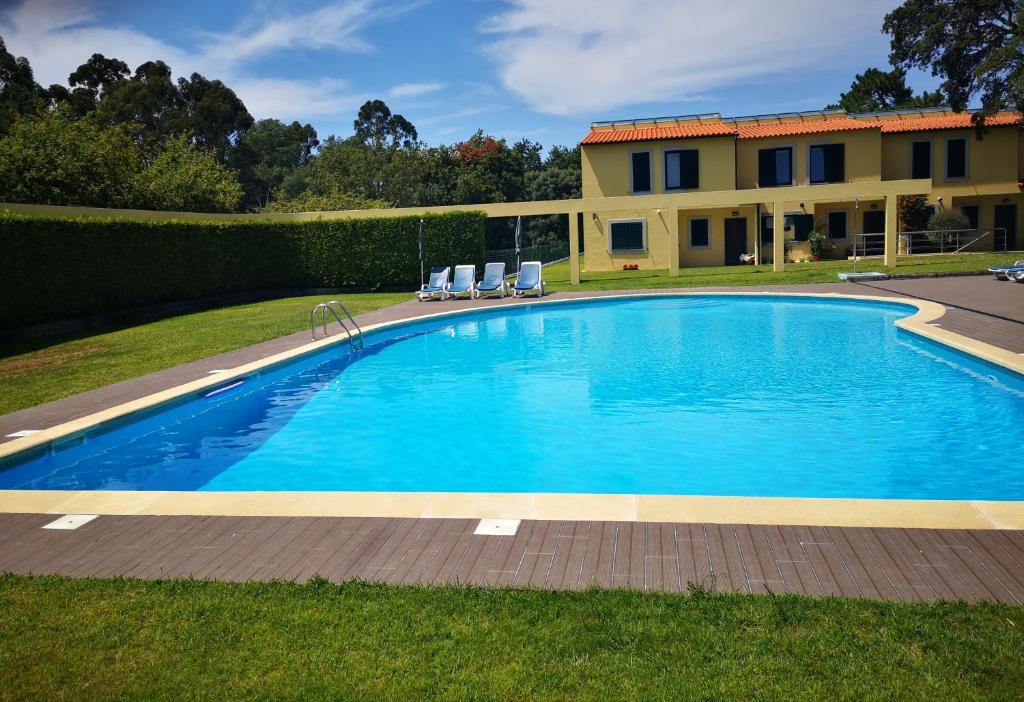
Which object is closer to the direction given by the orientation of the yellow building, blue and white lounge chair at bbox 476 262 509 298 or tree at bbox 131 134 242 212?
the blue and white lounge chair

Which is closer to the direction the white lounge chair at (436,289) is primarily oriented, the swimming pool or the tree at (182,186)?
the swimming pool

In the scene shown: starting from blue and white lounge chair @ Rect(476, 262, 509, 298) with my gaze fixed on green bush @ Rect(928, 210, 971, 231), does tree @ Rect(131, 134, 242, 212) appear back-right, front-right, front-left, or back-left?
back-left

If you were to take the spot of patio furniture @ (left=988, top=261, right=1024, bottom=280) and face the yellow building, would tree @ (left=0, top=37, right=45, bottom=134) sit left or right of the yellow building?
left

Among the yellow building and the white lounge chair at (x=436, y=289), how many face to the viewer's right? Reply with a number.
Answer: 0

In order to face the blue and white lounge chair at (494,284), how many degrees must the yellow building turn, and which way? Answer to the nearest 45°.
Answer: approximately 45° to its right

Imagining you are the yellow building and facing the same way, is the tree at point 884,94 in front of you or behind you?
behind

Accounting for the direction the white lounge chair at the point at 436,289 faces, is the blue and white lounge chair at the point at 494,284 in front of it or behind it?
behind

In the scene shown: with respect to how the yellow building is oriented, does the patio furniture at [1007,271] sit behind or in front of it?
in front

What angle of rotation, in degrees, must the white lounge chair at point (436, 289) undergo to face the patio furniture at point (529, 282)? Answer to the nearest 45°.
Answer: approximately 135° to its left

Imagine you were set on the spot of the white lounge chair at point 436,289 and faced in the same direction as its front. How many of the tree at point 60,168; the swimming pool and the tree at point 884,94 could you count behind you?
1

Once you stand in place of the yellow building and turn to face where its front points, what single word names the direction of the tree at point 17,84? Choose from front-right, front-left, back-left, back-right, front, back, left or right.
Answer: right
